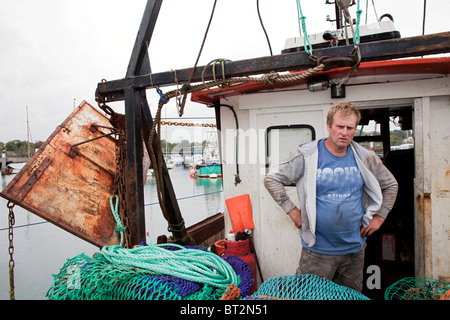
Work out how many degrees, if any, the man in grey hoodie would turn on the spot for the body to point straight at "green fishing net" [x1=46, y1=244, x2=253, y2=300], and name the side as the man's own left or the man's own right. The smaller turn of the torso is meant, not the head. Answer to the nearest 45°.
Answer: approximately 45° to the man's own right

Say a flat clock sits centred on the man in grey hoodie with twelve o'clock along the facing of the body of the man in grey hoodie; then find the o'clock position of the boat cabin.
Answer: The boat cabin is roughly at 6 o'clock from the man in grey hoodie.

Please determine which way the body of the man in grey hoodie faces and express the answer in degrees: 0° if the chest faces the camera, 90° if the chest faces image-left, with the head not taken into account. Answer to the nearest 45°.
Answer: approximately 0°

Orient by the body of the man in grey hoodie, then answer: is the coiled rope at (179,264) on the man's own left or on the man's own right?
on the man's own right

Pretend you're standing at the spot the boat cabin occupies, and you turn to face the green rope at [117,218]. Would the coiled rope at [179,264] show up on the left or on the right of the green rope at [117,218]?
left

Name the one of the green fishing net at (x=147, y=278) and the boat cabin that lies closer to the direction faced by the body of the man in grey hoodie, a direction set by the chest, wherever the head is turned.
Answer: the green fishing net
